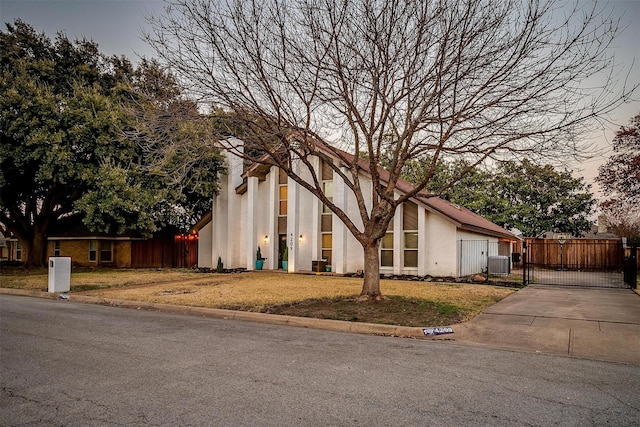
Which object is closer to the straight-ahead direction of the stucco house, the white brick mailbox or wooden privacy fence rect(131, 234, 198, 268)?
the white brick mailbox

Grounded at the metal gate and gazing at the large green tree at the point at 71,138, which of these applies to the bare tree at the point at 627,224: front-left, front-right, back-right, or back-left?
back-right

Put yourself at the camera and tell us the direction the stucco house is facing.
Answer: facing the viewer and to the left of the viewer

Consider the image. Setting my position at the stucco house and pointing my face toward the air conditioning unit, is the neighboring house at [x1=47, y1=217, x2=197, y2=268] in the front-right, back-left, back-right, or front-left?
back-left

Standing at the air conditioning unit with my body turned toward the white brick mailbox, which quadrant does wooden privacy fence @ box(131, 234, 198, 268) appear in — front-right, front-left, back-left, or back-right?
front-right

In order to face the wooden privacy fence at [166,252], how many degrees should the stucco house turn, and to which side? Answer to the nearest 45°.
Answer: approximately 90° to its right

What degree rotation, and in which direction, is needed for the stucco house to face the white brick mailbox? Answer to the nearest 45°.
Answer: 0° — it already faces it

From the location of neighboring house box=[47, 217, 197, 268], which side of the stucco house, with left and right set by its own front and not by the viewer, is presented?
right

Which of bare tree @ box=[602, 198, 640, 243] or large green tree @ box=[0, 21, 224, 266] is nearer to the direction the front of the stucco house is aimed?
the large green tree

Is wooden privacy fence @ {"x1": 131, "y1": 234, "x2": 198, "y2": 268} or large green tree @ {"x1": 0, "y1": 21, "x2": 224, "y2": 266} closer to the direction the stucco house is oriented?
the large green tree

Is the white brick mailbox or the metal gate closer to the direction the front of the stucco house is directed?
the white brick mailbox

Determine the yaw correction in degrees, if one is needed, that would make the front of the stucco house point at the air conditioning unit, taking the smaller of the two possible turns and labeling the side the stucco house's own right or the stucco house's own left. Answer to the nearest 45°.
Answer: approximately 135° to the stucco house's own left

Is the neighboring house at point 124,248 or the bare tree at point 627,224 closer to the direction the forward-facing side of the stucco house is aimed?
the neighboring house

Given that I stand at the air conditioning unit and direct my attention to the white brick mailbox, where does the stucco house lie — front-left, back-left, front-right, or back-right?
front-right

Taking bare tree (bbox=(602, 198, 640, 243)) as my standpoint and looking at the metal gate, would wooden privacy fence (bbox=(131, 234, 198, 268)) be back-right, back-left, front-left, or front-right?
front-right

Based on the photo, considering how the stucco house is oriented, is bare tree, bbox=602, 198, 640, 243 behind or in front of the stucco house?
behind

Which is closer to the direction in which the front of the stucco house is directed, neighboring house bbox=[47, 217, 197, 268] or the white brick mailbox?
the white brick mailbox
